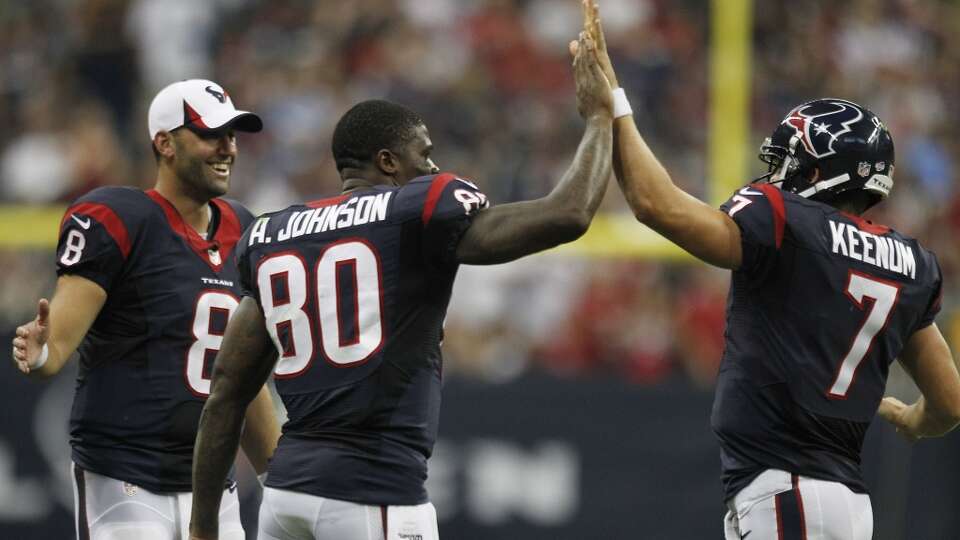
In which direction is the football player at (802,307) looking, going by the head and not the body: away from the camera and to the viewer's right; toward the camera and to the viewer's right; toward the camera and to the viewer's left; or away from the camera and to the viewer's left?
away from the camera and to the viewer's left

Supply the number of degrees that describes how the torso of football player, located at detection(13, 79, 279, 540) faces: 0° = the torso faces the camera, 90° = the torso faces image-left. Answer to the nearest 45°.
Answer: approximately 315°

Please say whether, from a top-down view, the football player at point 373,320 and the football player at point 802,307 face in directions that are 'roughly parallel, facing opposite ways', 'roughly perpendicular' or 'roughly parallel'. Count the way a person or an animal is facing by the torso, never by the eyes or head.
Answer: roughly perpendicular

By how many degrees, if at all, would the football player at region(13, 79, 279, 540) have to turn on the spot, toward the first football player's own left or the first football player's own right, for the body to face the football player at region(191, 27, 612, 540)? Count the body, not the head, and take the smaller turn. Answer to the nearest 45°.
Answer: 0° — they already face them

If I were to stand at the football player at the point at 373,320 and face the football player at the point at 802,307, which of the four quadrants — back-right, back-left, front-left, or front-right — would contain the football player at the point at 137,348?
back-left

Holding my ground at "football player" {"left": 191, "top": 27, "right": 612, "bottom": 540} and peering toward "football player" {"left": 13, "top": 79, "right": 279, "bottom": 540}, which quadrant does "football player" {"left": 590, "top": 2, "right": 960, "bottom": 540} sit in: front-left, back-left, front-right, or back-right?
back-right

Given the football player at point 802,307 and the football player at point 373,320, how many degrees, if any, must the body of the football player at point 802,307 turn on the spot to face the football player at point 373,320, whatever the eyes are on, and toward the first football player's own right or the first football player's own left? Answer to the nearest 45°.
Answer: approximately 45° to the first football player's own left

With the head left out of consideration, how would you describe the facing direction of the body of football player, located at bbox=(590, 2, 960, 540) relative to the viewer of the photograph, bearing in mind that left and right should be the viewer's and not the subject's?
facing away from the viewer and to the left of the viewer

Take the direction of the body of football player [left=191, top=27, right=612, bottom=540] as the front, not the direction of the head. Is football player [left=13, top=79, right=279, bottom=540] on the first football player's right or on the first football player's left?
on the first football player's left

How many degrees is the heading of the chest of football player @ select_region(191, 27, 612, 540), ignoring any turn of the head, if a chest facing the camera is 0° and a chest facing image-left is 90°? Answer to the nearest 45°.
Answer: approximately 225°
